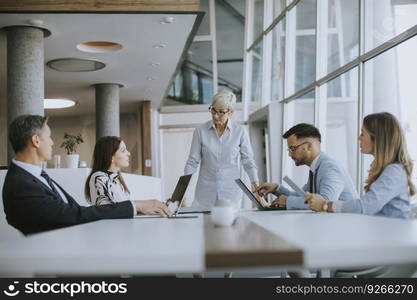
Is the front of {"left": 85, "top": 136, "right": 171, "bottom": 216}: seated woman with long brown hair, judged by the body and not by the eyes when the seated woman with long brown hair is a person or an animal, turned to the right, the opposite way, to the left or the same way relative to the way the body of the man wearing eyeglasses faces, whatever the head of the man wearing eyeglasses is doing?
the opposite way

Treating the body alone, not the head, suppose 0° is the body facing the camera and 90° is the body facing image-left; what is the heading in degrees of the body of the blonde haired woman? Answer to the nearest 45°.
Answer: approximately 90°

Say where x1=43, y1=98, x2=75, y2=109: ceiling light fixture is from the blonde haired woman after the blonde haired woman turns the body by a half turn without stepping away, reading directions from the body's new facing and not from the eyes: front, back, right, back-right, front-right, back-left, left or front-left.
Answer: back-left

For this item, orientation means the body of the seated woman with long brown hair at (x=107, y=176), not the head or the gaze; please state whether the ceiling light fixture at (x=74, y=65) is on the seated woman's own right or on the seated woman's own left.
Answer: on the seated woman's own left

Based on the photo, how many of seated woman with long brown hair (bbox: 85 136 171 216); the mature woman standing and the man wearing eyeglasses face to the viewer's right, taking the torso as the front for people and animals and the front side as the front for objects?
1

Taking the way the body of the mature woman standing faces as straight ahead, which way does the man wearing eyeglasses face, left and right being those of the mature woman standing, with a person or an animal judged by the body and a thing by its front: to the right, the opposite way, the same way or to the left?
to the right

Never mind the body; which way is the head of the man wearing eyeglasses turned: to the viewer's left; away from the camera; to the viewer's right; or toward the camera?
to the viewer's left

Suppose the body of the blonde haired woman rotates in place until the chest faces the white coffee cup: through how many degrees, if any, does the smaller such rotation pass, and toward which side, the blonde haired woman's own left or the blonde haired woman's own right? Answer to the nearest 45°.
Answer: approximately 45° to the blonde haired woman's own left

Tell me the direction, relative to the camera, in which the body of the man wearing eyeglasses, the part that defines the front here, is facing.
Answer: to the viewer's left

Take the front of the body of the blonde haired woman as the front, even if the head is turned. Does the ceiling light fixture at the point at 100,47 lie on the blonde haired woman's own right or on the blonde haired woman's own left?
on the blonde haired woman's own right

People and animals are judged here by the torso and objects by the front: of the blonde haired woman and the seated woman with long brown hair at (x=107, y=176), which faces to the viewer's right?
the seated woman with long brown hair

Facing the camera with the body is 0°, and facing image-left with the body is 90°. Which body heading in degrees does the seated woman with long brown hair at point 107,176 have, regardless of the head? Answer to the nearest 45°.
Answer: approximately 270°

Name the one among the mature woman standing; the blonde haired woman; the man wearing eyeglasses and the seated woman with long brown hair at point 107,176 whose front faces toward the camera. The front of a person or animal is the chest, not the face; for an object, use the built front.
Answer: the mature woman standing

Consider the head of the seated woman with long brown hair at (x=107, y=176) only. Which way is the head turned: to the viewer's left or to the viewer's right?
to the viewer's right

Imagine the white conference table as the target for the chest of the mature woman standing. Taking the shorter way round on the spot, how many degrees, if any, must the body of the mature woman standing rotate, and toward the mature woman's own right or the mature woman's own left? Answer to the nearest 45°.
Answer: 0° — they already face it

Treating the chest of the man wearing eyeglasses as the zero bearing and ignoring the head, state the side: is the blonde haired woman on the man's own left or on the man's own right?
on the man's own left

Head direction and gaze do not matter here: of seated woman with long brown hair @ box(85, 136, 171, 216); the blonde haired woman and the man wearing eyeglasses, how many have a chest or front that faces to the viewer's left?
2
